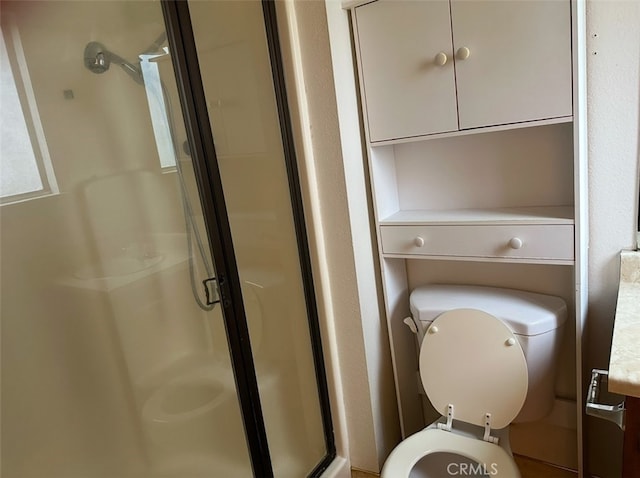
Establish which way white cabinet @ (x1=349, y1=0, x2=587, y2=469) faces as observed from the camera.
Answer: facing the viewer and to the left of the viewer
